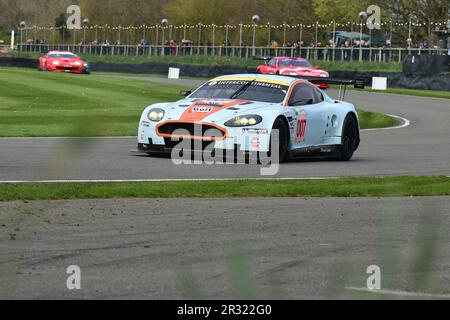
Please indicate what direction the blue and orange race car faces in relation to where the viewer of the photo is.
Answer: facing the viewer and to the left of the viewer

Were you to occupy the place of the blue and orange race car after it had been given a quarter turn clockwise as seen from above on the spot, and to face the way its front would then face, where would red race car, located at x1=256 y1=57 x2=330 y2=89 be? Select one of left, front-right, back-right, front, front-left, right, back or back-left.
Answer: front-right
